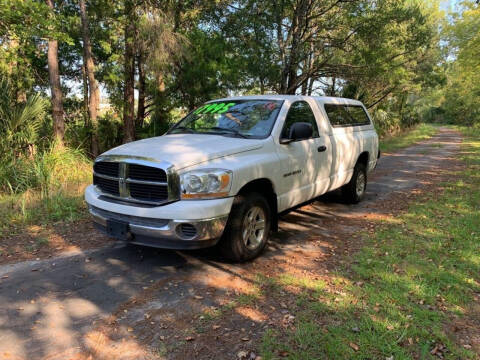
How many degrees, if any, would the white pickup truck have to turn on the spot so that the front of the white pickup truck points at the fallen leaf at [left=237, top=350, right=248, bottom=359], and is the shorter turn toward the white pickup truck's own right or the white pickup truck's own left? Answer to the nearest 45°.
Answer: approximately 45° to the white pickup truck's own left

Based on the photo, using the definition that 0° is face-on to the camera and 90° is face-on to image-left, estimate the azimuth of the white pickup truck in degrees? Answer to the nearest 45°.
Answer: approximately 45°

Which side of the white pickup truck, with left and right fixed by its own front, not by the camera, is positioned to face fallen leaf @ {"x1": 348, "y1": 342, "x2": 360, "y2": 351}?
left
